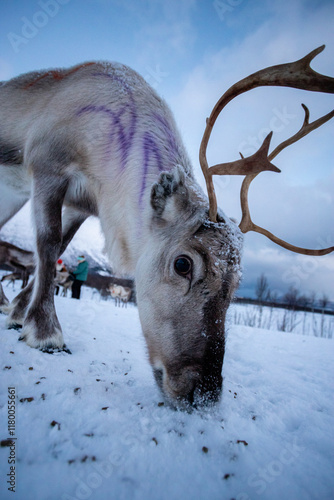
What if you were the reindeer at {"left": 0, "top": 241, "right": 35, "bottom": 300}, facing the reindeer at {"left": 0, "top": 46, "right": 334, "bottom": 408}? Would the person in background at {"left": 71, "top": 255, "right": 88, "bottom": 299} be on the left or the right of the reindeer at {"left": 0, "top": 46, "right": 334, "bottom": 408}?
left

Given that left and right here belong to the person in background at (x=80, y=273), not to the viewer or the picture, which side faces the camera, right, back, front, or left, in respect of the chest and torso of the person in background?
left

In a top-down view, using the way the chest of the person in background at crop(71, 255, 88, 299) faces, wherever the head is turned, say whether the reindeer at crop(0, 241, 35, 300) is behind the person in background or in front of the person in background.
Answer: in front

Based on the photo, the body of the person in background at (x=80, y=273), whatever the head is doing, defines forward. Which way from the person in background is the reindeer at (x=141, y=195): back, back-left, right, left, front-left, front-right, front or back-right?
left
